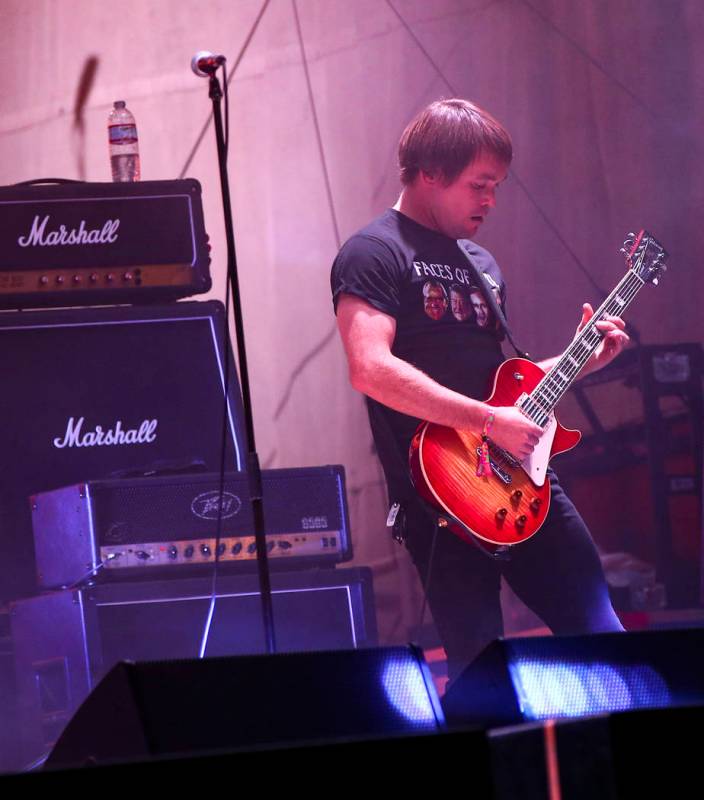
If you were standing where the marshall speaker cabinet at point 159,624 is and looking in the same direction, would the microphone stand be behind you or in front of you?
in front

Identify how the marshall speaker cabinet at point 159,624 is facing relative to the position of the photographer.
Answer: facing the viewer and to the right of the viewer

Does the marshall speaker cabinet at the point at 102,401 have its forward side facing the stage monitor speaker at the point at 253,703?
yes

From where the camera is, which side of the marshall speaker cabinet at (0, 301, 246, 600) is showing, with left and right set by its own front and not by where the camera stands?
front
